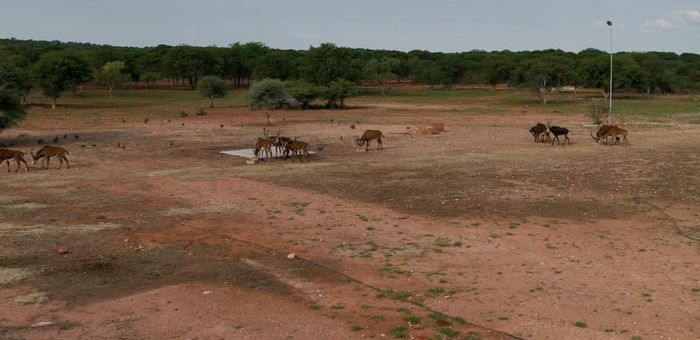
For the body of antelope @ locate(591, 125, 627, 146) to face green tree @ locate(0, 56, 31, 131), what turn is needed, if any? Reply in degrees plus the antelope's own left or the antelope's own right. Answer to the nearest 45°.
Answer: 0° — it already faces it

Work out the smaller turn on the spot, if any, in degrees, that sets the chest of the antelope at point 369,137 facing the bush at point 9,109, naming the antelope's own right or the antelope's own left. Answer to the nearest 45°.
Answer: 0° — it already faces it

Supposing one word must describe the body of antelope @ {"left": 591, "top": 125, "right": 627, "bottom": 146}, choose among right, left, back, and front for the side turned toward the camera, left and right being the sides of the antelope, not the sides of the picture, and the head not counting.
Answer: left

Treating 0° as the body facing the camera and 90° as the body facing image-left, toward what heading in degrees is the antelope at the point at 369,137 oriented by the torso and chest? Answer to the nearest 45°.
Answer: approximately 90°
